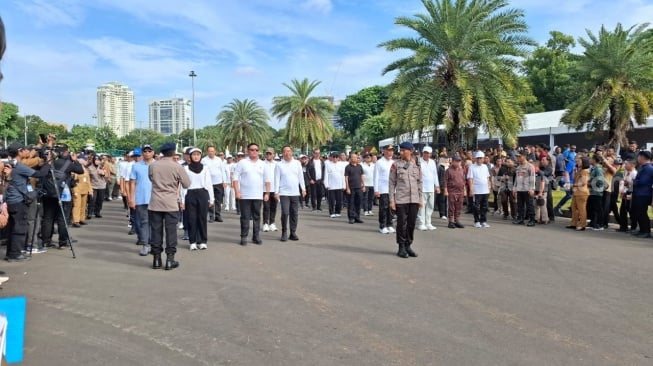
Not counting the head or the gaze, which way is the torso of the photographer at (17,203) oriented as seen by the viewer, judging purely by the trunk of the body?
to the viewer's right

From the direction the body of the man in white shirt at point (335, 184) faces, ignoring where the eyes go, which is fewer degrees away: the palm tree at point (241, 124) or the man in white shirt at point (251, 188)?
the man in white shirt

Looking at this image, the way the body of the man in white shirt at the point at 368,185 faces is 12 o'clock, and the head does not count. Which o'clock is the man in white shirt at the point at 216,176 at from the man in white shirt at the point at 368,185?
the man in white shirt at the point at 216,176 is roughly at 2 o'clock from the man in white shirt at the point at 368,185.

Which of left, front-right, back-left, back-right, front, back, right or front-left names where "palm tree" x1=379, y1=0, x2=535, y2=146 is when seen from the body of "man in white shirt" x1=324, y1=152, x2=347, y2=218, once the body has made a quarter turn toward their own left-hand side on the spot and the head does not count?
front-left

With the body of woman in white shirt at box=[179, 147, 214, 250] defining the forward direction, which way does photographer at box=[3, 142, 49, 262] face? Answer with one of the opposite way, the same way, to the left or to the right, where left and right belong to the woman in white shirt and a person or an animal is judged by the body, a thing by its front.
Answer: to the left

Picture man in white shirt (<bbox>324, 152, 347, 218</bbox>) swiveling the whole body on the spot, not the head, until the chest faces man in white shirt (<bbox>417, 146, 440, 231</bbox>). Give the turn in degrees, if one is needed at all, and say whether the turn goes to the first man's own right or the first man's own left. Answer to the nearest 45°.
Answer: approximately 45° to the first man's own left

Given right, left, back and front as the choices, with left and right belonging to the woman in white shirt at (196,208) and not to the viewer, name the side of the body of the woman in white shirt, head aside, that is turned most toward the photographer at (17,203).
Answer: right
